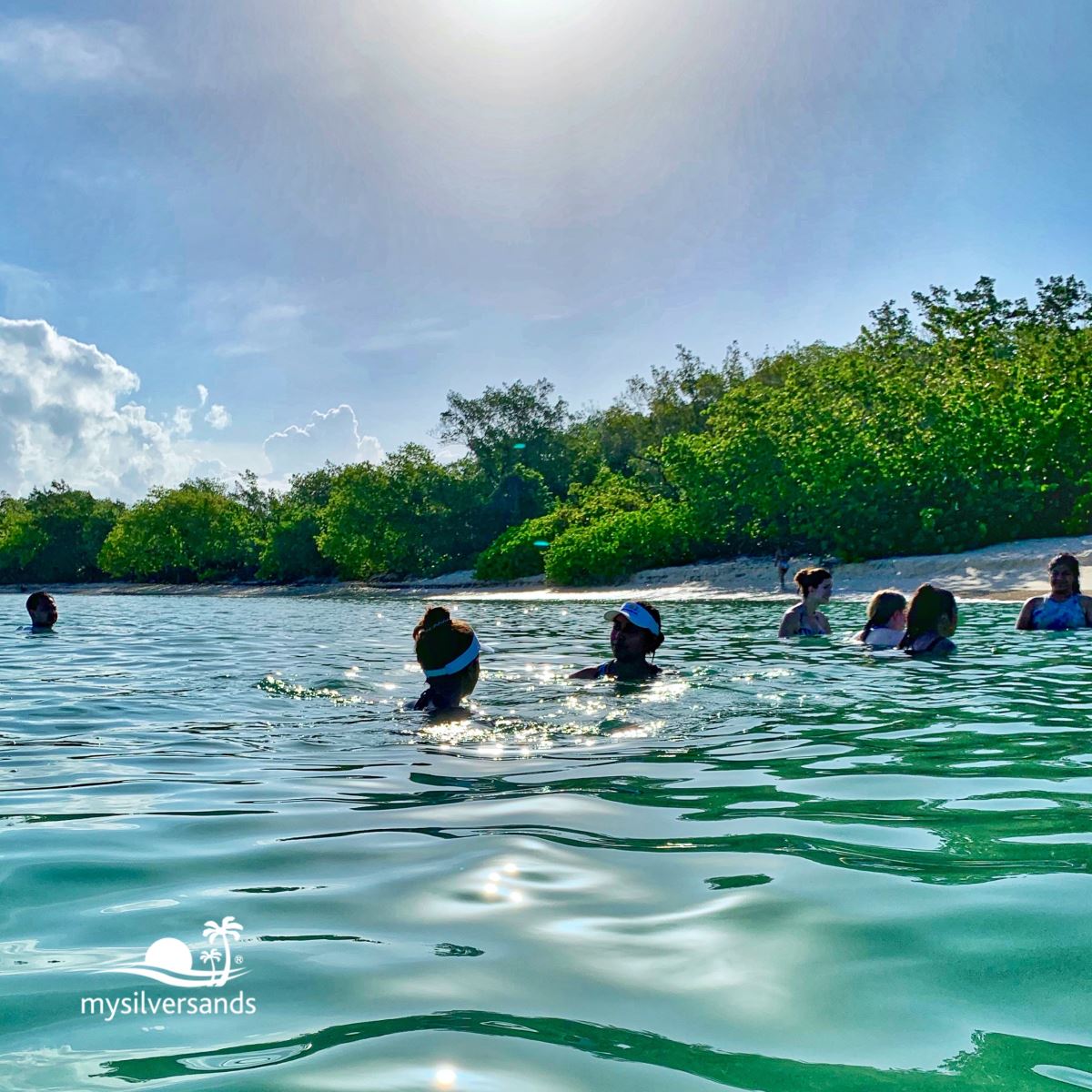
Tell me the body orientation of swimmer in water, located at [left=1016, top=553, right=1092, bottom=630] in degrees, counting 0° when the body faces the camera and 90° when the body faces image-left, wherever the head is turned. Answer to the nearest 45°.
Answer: approximately 0°

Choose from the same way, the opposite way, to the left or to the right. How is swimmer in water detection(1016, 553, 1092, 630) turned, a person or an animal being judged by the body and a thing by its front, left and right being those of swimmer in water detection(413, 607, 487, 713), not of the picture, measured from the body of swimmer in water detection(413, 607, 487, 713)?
the opposite way

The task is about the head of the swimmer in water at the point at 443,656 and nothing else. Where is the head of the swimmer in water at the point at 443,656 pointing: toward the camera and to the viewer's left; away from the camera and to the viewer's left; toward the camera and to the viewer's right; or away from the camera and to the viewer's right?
away from the camera and to the viewer's right

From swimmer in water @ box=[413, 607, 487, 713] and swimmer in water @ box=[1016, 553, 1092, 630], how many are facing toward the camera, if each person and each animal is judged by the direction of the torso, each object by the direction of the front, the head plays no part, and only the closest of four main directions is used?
1

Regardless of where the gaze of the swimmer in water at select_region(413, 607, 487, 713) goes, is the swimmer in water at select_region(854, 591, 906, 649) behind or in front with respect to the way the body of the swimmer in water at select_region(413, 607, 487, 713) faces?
in front

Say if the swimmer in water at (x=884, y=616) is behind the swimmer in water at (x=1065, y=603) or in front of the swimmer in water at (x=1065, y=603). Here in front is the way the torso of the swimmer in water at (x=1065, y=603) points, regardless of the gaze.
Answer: in front

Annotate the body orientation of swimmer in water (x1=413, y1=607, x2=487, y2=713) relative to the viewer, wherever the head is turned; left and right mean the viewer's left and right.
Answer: facing away from the viewer and to the right of the viewer

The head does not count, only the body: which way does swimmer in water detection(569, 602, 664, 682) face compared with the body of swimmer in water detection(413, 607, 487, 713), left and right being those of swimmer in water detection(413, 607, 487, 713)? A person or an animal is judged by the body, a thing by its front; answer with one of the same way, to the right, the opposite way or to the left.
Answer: the opposite way
